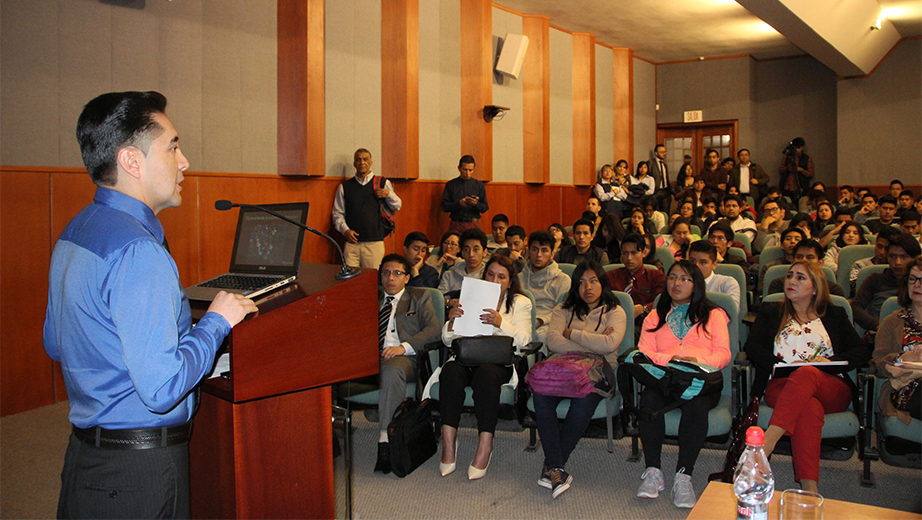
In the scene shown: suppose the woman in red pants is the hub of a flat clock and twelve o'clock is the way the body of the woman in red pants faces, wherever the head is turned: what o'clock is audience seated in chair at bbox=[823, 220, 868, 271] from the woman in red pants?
The audience seated in chair is roughly at 6 o'clock from the woman in red pants.

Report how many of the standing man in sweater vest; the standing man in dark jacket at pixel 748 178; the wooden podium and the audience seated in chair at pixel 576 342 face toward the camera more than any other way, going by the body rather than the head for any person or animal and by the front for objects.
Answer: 3

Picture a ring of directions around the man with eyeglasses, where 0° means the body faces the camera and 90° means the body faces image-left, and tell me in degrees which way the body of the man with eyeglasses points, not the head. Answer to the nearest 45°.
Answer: approximately 45°

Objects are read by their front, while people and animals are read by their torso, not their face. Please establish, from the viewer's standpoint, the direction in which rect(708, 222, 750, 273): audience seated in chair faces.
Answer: facing the viewer and to the left of the viewer

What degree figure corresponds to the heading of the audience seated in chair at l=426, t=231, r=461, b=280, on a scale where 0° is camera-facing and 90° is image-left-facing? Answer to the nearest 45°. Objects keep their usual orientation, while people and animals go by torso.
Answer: approximately 45°

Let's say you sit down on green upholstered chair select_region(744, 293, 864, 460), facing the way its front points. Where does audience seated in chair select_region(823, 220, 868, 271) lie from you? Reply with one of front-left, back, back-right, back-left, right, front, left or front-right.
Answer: back

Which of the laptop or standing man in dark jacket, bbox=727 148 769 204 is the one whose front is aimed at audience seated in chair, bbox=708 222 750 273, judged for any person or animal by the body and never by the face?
the standing man in dark jacket

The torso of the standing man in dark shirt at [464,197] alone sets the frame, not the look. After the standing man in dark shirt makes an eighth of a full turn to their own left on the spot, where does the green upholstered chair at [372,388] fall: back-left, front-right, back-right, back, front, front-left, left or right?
front-right

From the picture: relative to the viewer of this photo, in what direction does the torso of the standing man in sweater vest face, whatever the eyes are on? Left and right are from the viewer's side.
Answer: facing the viewer

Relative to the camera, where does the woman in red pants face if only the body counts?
toward the camera

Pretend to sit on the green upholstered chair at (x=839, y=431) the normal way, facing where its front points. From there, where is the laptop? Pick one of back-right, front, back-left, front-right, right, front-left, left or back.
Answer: front-right

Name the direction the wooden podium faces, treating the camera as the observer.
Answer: facing away from the viewer and to the right of the viewer

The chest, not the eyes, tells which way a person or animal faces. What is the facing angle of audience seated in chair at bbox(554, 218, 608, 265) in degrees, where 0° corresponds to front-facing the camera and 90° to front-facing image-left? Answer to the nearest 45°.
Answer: approximately 0°
